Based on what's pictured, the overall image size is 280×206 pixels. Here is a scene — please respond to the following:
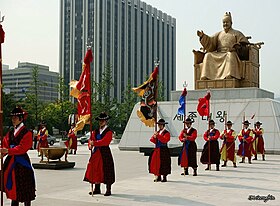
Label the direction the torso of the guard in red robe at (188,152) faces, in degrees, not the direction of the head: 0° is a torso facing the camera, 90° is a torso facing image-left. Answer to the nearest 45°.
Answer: approximately 45°

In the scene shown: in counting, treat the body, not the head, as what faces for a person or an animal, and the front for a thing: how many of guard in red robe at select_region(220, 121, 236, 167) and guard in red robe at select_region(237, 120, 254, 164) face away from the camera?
0

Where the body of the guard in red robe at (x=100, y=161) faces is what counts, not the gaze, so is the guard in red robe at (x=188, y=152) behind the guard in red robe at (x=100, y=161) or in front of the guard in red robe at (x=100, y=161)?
behind

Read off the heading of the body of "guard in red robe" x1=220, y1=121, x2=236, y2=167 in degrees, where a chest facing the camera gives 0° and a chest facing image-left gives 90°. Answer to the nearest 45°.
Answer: approximately 45°

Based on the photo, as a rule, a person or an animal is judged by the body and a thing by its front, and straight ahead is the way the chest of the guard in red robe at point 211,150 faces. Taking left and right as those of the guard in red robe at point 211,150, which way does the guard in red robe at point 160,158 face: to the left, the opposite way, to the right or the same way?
the same way

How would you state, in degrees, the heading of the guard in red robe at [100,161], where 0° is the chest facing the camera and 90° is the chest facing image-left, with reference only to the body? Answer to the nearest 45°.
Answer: approximately 45°

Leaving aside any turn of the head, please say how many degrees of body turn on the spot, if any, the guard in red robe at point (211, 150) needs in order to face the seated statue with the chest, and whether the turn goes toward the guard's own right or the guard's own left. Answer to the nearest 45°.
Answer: approximately 135° to the guard's own right

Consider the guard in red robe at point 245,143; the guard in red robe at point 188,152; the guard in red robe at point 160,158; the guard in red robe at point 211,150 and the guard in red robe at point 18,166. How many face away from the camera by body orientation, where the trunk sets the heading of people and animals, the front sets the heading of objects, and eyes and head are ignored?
0

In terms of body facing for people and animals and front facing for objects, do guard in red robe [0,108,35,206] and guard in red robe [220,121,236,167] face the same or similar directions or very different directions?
same or similar directions

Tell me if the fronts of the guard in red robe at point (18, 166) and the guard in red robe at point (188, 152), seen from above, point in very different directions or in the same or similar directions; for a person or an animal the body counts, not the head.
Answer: same or similar directions

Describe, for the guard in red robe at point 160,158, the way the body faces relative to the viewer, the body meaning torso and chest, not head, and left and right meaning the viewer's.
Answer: facing the viewer and to the left of the viewer

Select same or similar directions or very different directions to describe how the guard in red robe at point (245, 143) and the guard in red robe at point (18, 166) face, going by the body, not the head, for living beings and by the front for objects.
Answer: same or similar directions

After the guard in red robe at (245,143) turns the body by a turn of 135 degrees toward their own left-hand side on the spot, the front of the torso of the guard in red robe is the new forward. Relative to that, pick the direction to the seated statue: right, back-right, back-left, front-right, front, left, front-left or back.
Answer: left

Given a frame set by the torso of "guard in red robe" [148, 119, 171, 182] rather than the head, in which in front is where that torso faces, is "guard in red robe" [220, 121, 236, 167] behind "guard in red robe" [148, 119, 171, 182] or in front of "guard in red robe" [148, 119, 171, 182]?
behind

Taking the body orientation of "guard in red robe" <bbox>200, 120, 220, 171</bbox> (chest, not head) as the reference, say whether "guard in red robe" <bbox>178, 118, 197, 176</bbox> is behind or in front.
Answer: in front

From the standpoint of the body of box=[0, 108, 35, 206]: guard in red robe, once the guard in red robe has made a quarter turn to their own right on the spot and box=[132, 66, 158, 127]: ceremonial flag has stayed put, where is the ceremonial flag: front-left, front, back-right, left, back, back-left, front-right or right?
right
